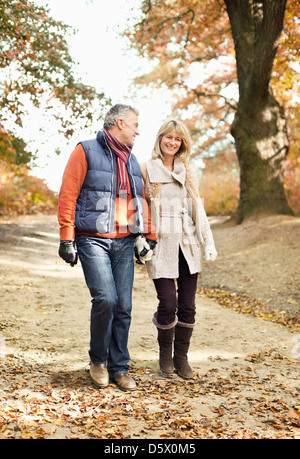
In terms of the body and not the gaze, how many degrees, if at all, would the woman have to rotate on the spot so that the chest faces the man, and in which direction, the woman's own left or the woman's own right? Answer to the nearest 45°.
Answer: approximately 45° to the woman's own right

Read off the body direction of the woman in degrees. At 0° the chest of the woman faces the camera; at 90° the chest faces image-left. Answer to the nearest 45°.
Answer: approximately 0°

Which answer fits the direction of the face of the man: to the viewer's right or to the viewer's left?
to the viewer's right

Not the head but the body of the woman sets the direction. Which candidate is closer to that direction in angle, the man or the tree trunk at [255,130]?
the man

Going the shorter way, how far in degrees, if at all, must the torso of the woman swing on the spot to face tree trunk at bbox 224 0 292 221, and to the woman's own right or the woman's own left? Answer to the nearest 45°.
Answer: approximately 180°

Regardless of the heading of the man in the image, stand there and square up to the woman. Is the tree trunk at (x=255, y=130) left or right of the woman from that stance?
left
